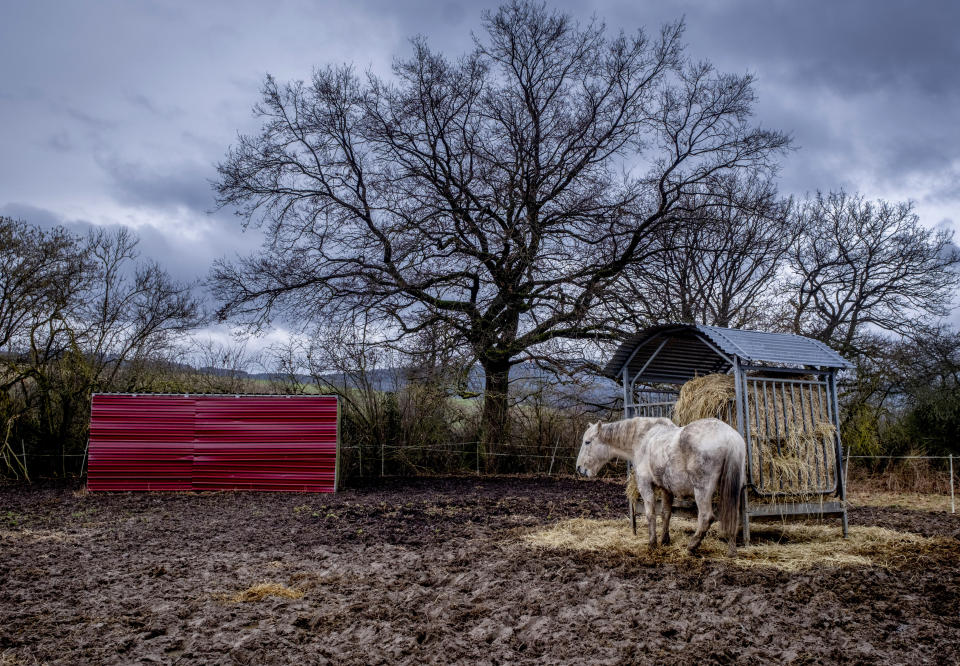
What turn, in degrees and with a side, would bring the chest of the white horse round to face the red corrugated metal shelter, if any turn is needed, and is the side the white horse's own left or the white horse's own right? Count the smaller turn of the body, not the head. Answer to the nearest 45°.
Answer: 0° — it already faces it

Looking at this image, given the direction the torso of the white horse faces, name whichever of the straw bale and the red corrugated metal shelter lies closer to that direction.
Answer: the red corrugated metal shelter

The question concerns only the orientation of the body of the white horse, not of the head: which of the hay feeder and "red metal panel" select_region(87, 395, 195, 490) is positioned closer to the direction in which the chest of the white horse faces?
the red metal panel

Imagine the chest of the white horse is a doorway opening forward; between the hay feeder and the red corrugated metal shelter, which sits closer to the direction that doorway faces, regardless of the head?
the red corrugated metal shelter

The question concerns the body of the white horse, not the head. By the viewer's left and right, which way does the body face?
facing away from the viewer and to the left of the viewer

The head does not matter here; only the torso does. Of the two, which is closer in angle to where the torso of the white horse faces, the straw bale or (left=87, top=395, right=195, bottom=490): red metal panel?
the red metal panel

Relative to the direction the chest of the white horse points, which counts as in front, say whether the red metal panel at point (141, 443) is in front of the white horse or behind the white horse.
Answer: in front

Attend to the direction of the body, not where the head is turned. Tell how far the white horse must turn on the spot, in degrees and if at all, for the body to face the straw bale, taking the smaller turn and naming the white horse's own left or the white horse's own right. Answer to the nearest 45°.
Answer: approximately 90° to the white horse's own right

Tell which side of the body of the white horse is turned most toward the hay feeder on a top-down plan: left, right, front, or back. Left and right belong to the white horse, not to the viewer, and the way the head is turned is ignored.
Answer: right
